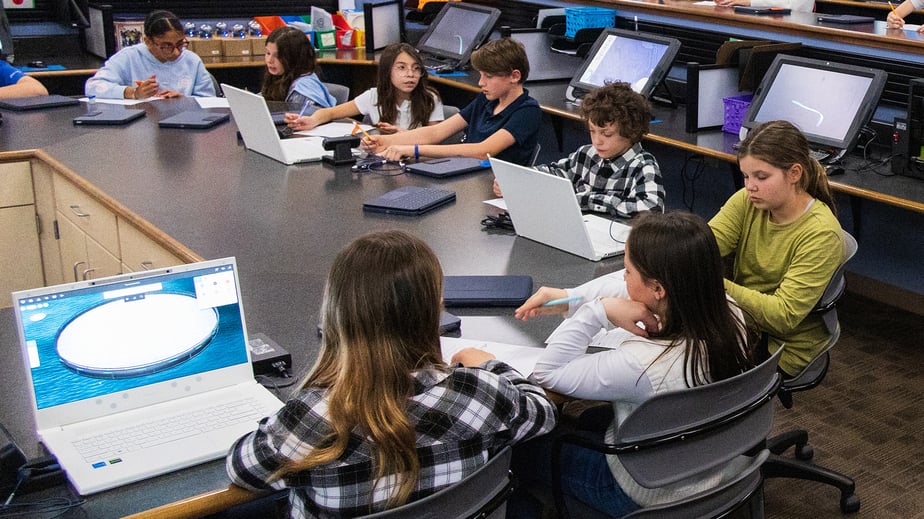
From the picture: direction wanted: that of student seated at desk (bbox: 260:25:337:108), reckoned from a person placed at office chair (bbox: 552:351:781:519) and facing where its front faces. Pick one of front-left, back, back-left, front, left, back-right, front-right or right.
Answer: front

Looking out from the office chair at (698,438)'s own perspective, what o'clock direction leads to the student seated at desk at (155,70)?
The student seated at desk is roughly at 12 o'clock from the office chair.

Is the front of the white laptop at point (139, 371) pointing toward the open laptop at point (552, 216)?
no

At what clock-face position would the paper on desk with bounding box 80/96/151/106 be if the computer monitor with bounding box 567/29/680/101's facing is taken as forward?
The paper on desk is roughly at 1 o'clock from the computer monitor.

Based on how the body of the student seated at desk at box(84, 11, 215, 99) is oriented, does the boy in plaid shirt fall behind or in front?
in front

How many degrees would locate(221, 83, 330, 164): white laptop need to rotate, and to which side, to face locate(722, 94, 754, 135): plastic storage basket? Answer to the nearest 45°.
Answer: approximately 45° to its right

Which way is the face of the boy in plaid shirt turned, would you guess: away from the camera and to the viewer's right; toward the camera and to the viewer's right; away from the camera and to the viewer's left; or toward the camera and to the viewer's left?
toward the camera and to the viewer's left

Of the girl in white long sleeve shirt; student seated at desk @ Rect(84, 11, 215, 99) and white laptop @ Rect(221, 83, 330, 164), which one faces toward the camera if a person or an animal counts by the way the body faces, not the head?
the student seated at desk

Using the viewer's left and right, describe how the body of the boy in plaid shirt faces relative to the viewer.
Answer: facing the viewer and to the left of the viewer

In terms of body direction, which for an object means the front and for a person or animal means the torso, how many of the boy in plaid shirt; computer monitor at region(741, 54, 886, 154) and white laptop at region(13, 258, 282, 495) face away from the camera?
0

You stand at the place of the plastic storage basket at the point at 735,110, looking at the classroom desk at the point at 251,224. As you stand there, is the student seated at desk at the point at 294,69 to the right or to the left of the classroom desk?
right

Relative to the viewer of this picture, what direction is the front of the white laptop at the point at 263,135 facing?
facing away from the viewer and to the right of the viewer

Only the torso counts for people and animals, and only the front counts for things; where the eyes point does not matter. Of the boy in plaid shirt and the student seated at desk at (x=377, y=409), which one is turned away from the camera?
the student seated at desk

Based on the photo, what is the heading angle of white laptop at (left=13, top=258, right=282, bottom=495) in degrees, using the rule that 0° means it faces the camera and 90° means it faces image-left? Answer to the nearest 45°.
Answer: approximately 315°

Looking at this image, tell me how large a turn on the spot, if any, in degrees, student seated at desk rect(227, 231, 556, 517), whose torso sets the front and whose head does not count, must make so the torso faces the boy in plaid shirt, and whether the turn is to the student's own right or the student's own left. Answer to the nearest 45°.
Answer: approximately 45° to the student's own right

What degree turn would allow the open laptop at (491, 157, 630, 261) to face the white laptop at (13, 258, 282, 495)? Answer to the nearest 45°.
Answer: approximately 180°

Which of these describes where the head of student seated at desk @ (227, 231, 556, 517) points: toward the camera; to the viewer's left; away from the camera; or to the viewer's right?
away from the camera
